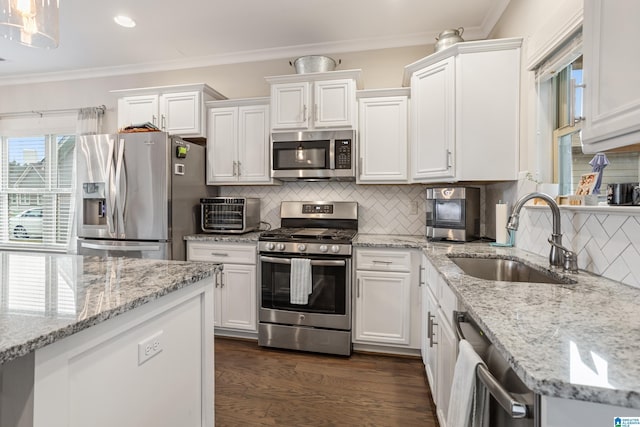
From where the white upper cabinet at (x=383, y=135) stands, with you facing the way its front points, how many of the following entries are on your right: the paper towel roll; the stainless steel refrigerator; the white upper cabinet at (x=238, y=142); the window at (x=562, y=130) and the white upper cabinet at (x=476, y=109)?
2

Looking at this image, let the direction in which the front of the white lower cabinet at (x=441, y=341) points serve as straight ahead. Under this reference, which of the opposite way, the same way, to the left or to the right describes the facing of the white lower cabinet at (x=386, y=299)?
to the left

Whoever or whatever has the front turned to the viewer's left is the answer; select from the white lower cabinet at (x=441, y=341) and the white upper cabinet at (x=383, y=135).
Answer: the white lower cabinet

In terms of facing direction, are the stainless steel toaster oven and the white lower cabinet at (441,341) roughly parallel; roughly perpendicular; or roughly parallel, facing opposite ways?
roughly perpendicular

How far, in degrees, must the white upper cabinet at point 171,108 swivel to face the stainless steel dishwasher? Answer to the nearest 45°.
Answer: approximately 45° to its left

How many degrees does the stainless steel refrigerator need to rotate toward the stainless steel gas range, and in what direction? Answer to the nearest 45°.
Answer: approximately 90° to its left

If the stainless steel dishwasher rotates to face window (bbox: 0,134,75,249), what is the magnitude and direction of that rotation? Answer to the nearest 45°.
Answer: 0° — it already faces it

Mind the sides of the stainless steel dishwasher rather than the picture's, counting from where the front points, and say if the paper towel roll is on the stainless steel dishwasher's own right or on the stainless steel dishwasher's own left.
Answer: on the stainless steel dishwasher's own right

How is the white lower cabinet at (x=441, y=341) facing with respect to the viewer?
to the viewer's left

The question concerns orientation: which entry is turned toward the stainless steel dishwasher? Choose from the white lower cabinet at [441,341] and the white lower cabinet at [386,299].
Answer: the white lower cabinet at [386,299]
